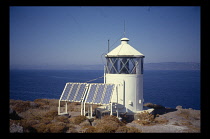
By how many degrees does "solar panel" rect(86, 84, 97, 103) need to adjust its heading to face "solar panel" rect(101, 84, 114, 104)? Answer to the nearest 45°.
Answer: approximately 90° to its left

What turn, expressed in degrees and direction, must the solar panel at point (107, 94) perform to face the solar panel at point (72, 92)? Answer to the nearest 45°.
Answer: approximately 90° to its right

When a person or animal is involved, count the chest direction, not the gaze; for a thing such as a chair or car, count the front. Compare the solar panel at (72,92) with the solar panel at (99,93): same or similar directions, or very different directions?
same or similar directions

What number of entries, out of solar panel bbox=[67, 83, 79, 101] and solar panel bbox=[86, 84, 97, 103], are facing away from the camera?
0

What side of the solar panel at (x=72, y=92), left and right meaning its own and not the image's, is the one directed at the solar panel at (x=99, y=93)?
left

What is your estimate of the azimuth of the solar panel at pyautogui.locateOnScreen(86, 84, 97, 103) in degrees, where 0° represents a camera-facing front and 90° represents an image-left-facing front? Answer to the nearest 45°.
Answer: approximately 45°

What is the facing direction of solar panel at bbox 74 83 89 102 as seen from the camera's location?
facing the viewer and to the left of the viewer

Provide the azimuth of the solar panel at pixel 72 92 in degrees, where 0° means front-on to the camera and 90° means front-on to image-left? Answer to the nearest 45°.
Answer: approximately 45°

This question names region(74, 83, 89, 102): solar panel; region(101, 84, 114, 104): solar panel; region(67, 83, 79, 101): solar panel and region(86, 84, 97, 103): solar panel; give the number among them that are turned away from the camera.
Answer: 0

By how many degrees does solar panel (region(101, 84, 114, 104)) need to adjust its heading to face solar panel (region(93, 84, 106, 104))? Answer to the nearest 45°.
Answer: approximately 90° to its right

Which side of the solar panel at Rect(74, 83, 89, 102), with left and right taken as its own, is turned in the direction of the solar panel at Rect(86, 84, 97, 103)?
left

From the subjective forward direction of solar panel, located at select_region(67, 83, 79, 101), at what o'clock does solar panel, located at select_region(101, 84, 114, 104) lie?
solar panel, located at select_region(101, 84, 114, 104) is roughly at 9 o'clock from solar panel, located at select_region(67, 83, 79, 101).

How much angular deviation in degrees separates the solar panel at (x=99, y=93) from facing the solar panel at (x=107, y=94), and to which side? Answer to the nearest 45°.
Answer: approximately 90° to its left

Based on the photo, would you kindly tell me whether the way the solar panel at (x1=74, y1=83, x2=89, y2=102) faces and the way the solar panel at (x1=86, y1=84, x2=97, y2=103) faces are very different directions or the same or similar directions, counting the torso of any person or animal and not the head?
same or similar directions

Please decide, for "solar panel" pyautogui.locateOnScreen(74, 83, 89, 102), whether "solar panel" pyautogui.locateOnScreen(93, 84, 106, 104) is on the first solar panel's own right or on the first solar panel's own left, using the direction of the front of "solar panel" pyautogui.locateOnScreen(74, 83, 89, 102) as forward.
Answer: on the first solar panel's own left
